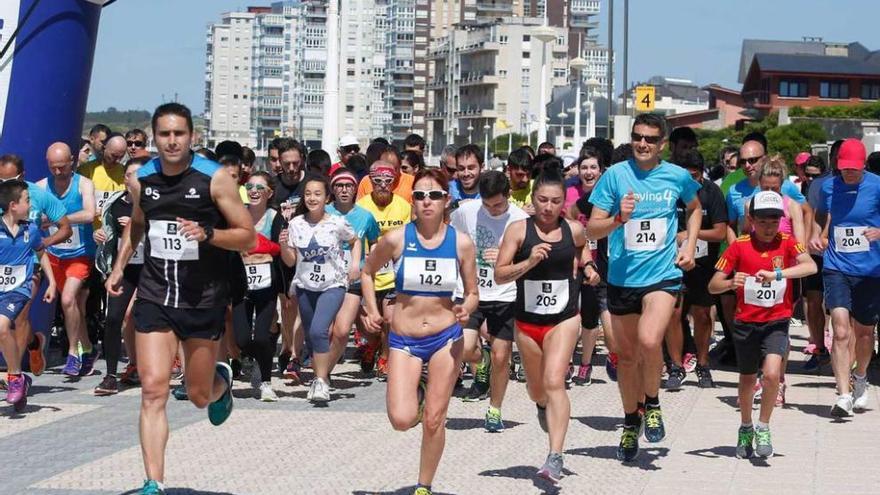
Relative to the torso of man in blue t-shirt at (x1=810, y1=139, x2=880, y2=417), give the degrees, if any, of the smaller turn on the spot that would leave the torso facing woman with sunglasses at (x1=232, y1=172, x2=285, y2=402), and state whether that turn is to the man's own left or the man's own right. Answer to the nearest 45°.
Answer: approximately 90° to the man's own right

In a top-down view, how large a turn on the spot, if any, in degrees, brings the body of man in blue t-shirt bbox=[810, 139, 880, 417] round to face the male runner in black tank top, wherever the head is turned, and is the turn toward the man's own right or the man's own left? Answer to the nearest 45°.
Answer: approximately 45° to the man's own right

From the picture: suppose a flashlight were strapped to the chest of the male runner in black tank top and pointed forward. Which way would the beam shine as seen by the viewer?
toward the camera

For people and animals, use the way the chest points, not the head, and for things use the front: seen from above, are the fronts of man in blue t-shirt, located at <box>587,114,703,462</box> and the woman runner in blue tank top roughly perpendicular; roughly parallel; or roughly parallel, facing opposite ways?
roughly parallel

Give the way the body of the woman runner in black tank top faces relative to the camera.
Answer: toward the camera

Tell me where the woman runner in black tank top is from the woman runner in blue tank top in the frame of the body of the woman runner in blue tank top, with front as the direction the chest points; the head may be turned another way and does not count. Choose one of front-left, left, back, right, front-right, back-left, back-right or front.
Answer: back-left

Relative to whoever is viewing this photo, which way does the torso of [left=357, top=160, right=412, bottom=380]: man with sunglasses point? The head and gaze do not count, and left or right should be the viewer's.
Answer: facing the viewer

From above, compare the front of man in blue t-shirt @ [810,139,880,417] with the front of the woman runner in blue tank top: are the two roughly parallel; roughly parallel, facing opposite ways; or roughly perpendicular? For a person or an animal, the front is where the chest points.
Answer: roughly parallel

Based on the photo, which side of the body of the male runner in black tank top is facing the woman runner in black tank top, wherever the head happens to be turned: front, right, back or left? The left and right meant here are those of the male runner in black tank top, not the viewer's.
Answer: left
